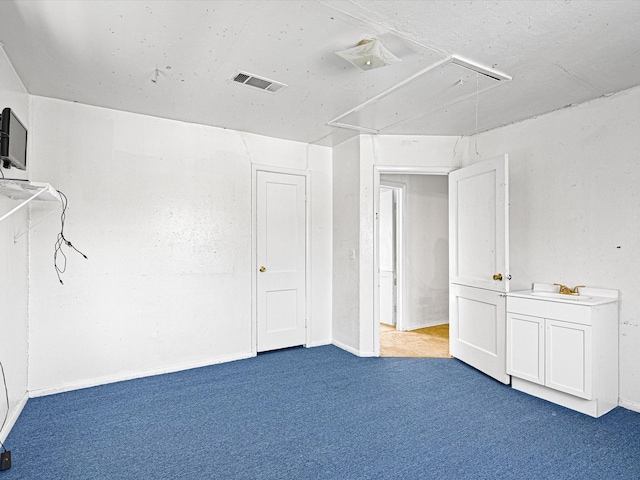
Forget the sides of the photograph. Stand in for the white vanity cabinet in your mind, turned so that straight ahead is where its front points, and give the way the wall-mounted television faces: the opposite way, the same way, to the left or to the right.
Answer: the opposite way

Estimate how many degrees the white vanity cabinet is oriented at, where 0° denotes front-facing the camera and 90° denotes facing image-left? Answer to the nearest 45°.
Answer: approximately 45°

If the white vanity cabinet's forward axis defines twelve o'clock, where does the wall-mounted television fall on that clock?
The wall-mounted television is roughly at 12 o'clock from the white vanity cabinet.

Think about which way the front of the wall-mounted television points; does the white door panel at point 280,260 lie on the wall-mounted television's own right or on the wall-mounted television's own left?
on the wall-mounted television's own left

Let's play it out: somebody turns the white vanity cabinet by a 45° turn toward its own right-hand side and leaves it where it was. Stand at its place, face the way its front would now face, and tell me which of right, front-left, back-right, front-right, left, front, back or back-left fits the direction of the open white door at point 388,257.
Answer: front-right

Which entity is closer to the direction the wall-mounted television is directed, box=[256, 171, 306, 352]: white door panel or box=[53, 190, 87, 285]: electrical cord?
the white door panel

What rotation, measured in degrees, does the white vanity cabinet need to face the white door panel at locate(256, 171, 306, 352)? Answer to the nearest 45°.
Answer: approximately 45° to its right
